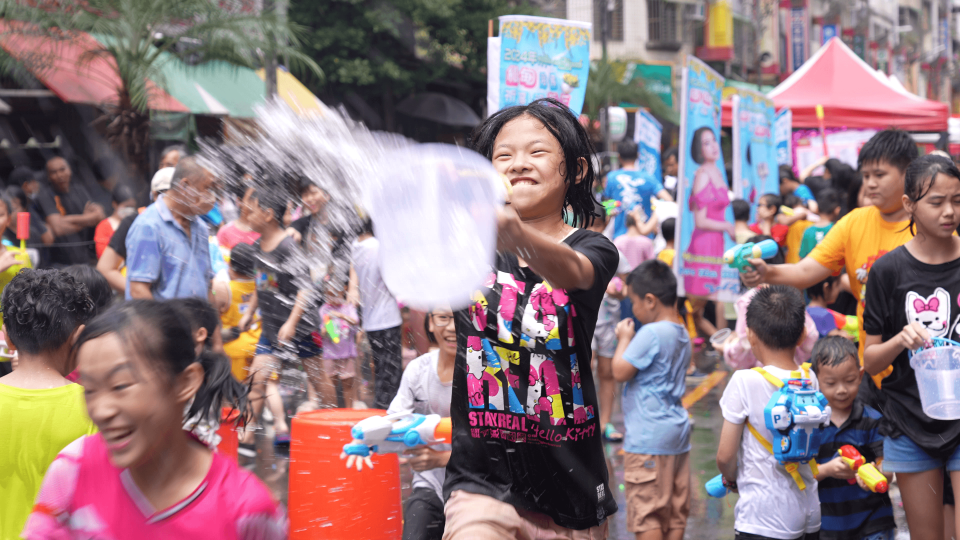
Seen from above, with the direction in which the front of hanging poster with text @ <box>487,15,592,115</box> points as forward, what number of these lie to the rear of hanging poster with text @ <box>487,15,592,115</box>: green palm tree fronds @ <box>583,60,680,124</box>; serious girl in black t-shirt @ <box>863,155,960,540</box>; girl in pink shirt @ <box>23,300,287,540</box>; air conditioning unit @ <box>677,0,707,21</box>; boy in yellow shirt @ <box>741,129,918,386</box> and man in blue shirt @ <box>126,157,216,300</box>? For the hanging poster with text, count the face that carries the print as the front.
2

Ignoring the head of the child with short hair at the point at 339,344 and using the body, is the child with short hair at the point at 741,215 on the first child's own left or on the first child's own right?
on the first child's own left

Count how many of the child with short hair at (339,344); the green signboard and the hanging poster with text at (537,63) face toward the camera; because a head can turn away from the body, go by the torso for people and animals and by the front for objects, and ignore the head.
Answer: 3

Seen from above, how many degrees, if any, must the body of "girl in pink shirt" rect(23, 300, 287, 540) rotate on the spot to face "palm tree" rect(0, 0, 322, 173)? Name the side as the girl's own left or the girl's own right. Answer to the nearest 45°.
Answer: approximately 135° to the girl's own right

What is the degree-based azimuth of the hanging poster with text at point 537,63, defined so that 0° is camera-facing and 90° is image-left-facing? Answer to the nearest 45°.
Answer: approximately 0°

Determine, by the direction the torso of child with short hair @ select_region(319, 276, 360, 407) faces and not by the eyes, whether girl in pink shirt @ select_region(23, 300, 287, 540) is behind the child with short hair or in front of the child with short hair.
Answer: in front

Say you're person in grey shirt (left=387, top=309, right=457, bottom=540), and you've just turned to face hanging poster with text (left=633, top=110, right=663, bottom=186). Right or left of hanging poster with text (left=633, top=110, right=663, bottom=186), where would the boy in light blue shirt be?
right

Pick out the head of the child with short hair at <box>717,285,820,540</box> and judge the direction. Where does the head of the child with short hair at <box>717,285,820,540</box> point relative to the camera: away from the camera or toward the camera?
away from the camera

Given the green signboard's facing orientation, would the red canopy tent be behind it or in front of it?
in front

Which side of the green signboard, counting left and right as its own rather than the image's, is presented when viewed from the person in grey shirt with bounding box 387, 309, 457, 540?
front
